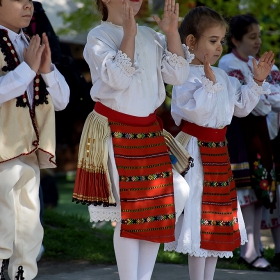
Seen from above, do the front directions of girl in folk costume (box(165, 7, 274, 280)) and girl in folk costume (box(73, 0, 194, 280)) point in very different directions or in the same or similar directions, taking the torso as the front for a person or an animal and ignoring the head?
same or similar directions

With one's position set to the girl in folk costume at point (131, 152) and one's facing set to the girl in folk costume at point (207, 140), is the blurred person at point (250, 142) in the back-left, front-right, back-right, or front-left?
front-left

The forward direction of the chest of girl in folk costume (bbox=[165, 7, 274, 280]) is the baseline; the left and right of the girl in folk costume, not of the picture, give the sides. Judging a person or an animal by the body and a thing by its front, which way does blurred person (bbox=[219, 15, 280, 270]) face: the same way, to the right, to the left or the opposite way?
the same way

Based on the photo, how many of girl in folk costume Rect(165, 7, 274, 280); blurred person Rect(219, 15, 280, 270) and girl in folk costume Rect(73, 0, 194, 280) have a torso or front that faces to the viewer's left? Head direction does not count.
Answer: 0

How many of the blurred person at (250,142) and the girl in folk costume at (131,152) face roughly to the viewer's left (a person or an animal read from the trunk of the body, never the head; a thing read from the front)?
0

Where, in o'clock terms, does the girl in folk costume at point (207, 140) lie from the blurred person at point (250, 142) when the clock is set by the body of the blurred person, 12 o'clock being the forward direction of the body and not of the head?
The girl in folk costume is roughly at 2 o'clock from the blurred person.

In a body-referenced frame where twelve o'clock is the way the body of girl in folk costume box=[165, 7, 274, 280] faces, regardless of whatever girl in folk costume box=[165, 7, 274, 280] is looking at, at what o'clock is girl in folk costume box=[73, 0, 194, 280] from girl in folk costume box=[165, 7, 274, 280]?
girl in folk costume box=[73, 0, 194, 280] is roughly at 3 o'clock from girl in folk costume box=[165, 7, 274, 280].

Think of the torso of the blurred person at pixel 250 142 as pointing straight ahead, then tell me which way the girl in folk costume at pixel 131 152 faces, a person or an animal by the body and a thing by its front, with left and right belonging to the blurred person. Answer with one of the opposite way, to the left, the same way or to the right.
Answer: the same way

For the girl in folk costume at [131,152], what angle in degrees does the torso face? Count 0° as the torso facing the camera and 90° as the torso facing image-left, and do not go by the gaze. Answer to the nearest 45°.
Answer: approximately 315°

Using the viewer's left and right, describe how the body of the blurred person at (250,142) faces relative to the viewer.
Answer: facing the viewer and to the right of the viewer

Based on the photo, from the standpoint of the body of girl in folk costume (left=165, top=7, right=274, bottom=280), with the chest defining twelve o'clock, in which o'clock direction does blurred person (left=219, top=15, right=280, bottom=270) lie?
The blurred person is roughly at 8 o'clock from the girl in folk costume.

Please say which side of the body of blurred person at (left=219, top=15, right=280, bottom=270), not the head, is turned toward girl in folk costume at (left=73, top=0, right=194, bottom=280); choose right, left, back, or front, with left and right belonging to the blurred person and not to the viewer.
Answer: right

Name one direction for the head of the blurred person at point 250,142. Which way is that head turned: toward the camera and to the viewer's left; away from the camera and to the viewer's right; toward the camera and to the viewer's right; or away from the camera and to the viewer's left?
toward the camera and to the viewer's right

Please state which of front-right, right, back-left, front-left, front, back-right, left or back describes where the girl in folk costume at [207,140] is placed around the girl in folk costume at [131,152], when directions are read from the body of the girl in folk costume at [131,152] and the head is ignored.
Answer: left
